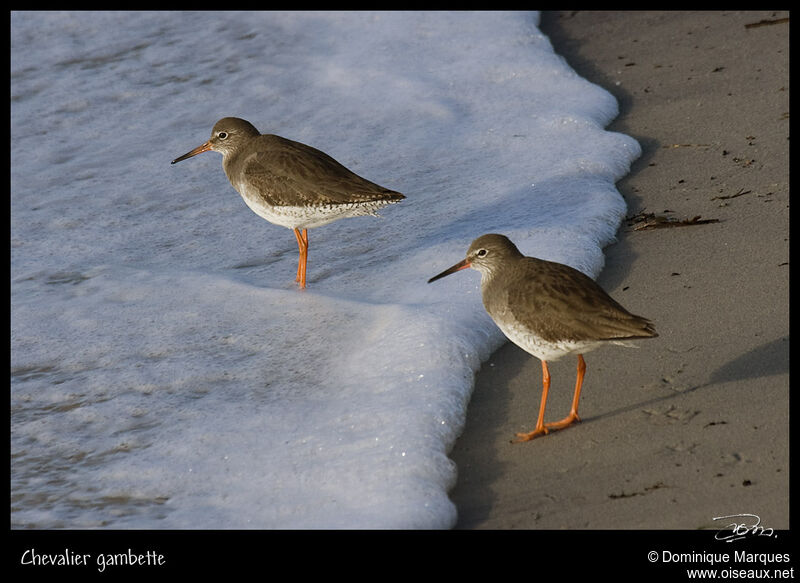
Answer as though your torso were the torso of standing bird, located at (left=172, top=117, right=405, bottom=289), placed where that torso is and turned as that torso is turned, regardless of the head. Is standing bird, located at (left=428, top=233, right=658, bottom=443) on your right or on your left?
on your left

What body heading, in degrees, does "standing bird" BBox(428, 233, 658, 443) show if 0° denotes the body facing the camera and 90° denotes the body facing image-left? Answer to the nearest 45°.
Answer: approximately 90°

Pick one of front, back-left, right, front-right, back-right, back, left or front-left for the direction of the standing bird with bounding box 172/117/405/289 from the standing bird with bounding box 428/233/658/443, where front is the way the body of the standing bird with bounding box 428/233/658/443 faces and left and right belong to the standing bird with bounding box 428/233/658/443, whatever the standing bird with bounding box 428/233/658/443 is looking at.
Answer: front-right

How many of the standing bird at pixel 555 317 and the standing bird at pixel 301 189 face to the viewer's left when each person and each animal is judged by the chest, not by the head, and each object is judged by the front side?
2

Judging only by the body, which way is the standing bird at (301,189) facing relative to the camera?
to the viewer's left
